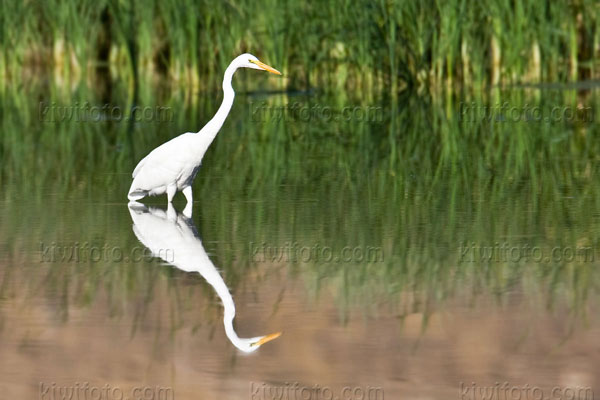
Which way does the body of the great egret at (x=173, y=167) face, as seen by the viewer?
to the viewer's right
